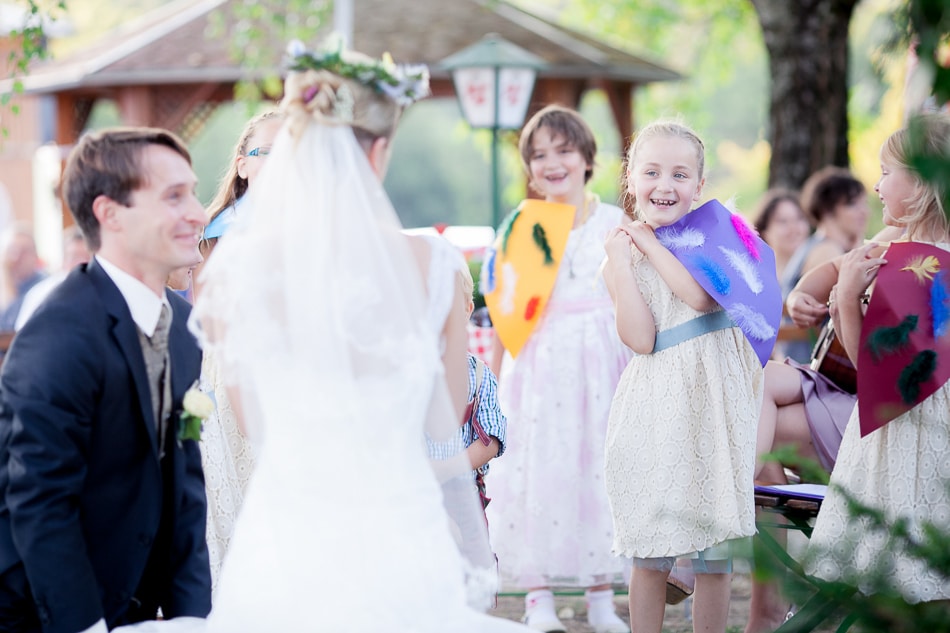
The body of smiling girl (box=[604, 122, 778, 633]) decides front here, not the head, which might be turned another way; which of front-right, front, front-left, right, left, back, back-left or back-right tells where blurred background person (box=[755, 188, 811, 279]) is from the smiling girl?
back

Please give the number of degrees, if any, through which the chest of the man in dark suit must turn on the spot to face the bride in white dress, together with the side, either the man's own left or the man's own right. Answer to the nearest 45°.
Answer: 0° — they already face them

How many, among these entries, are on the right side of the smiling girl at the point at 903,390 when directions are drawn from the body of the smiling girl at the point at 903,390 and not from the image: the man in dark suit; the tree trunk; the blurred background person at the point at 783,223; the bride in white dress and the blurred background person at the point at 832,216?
3

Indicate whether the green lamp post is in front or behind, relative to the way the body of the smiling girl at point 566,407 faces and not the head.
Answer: behind

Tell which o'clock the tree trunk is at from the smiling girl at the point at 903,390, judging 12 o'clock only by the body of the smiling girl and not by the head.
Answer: The tree trunk is roughly at 3 o'clock from the smiling girl.

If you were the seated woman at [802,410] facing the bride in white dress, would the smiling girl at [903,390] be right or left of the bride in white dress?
left

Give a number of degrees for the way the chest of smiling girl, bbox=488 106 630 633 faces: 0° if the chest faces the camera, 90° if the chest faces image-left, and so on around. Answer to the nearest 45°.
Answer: approximately 0°

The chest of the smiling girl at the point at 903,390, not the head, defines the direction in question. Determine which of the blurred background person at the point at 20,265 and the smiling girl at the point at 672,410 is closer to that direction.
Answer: the smiling girl

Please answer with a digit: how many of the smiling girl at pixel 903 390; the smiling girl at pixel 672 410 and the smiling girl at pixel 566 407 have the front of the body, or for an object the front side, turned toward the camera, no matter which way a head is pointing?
2

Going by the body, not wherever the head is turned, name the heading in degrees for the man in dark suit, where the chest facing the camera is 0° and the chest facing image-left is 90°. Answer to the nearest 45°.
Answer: approximately 315°

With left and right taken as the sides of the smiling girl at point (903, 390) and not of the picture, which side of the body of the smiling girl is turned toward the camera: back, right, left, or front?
left
